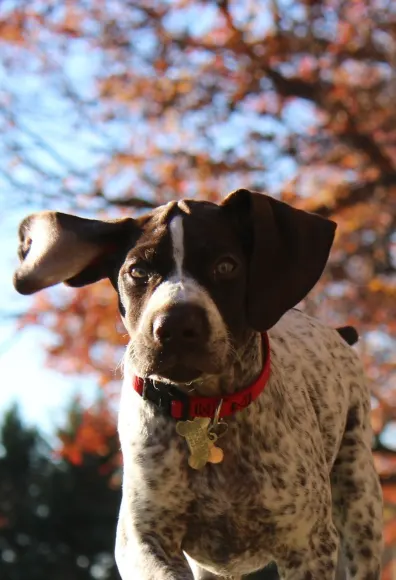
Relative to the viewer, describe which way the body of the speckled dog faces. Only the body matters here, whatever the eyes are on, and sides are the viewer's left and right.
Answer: facing the viewer and to the left of the viewer
